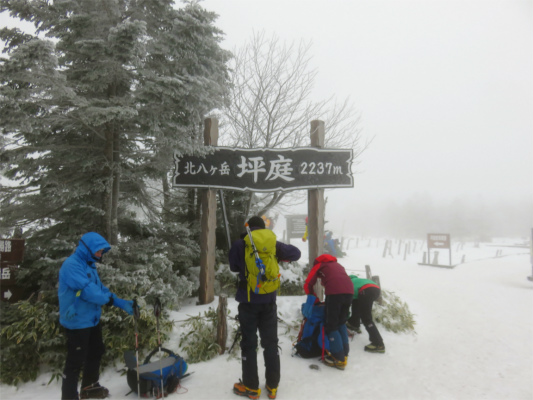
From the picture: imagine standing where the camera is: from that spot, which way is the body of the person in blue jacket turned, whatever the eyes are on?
to the viewer's right

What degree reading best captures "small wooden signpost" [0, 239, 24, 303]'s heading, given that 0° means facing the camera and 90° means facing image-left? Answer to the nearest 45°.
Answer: approximately 0°

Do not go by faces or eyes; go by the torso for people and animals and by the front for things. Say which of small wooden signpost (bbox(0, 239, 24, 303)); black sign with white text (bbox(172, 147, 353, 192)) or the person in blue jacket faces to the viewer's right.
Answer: the person in blue jacket

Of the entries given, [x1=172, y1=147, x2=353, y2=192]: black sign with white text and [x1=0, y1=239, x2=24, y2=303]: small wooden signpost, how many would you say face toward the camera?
2

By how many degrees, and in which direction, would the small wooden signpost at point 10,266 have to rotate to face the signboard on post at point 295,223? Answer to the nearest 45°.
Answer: approximately 135° to its left

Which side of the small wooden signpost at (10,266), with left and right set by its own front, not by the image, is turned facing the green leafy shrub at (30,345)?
front

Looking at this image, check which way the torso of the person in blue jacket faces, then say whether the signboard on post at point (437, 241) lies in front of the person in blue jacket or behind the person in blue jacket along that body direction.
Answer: in front

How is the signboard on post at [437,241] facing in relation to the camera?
toward the camera

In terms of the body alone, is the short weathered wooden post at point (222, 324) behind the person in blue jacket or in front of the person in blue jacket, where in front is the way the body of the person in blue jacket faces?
in front
